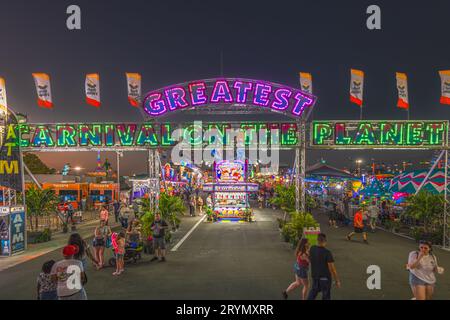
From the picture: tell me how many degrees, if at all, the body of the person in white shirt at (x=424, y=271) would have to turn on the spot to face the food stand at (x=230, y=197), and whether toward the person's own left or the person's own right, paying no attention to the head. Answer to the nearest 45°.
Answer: approximately 135° to the person's own right

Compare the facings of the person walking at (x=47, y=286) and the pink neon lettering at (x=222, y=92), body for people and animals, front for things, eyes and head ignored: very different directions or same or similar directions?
very different directions

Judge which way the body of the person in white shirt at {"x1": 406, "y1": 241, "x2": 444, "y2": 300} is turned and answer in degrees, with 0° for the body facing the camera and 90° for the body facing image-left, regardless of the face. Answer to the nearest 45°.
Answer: approximately 0°

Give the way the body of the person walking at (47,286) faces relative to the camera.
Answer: away from the camera
